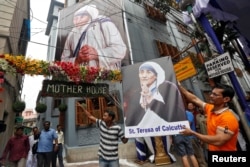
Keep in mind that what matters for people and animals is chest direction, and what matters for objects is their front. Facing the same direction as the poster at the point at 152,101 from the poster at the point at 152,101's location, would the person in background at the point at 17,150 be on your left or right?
on your right

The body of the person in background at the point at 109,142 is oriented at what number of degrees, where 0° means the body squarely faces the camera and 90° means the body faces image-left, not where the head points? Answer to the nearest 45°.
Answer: approximately 45°

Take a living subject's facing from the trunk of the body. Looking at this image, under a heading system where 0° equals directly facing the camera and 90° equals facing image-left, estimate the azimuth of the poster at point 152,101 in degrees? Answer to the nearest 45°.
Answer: approximately 0°

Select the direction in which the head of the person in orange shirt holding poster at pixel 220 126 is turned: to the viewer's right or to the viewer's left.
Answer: to the viewer's left

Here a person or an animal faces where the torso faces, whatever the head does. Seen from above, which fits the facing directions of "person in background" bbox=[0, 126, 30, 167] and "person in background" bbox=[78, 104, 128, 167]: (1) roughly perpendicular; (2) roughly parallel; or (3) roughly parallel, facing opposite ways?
roughly parallel

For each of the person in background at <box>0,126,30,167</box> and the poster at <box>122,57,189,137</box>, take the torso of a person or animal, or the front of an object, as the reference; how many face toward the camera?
2

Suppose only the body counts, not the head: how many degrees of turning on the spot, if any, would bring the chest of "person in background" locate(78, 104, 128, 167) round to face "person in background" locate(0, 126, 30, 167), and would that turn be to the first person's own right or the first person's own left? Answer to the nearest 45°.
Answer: approximately 90° to the first person's own right

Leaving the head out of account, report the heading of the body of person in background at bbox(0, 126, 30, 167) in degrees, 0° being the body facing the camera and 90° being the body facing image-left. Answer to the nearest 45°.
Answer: approximately 0°
